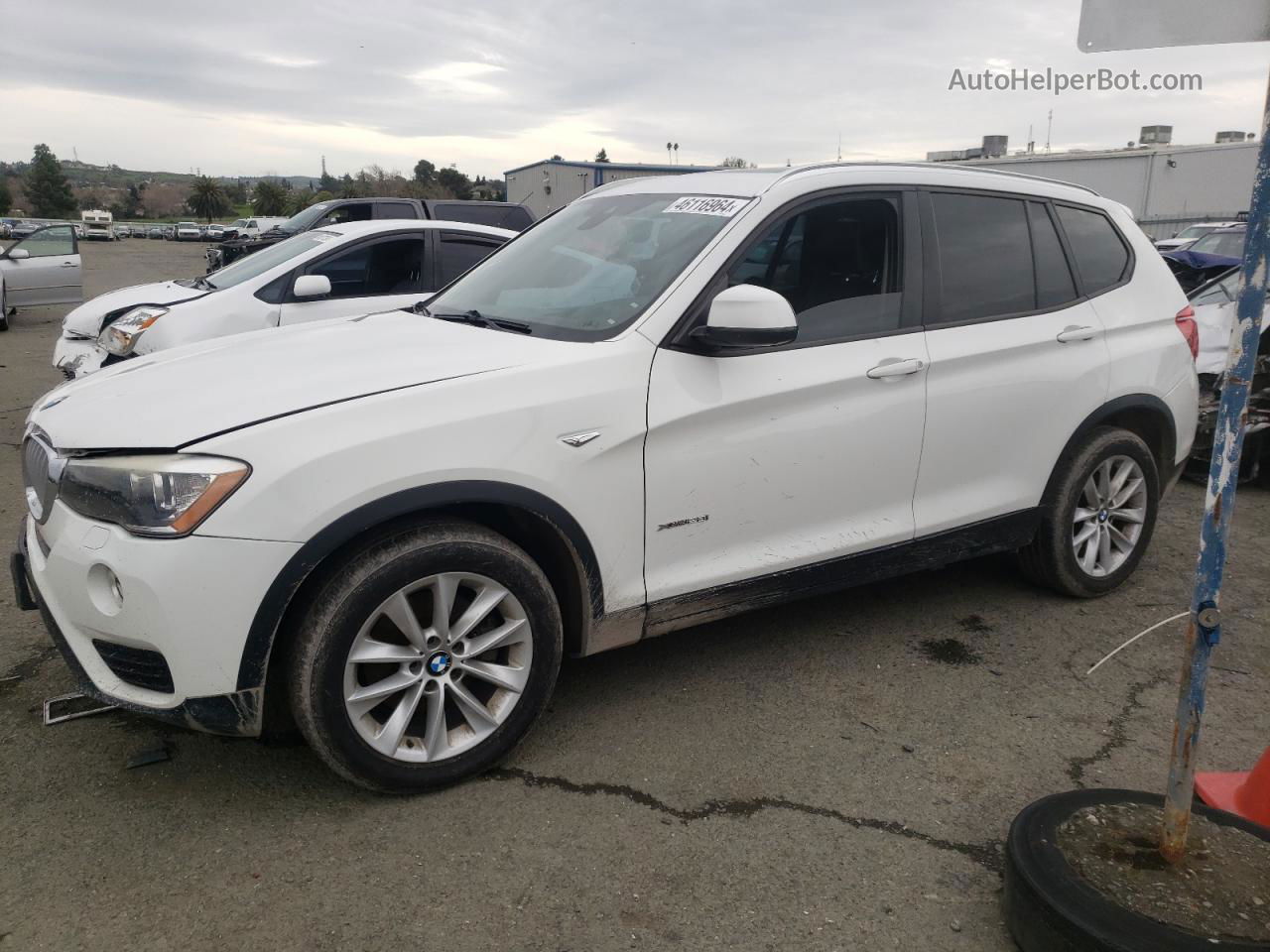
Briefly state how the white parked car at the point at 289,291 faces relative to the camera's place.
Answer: facing the viewer and to the left of the viewer

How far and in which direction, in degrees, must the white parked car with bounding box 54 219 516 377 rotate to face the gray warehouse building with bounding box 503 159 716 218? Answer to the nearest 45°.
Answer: approximately 135° to its right

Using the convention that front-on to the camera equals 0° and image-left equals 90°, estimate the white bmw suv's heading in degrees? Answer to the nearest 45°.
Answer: approximately 45°

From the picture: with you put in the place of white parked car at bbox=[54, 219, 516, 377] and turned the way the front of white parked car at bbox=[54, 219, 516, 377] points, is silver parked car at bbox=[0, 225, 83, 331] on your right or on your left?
on your right

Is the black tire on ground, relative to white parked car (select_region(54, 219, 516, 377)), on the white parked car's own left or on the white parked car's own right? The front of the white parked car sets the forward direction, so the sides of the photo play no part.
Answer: on the white parked car's own left

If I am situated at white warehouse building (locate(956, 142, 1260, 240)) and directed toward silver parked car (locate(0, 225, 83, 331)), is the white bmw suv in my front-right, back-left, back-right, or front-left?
front-left

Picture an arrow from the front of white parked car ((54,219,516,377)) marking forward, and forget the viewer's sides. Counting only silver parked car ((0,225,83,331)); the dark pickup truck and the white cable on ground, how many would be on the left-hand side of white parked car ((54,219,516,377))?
1

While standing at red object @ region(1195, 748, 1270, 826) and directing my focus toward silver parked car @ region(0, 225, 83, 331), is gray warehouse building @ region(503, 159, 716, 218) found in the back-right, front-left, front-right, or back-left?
front-right

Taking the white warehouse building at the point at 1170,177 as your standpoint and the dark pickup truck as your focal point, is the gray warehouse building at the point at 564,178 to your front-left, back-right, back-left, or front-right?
front-right

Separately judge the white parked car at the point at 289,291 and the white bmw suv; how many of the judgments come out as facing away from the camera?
0

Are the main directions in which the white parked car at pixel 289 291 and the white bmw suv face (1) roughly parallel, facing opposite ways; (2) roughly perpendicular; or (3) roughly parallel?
roughly parallel

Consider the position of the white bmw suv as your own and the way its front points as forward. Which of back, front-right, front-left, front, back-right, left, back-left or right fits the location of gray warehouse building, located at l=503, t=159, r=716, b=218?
back-right

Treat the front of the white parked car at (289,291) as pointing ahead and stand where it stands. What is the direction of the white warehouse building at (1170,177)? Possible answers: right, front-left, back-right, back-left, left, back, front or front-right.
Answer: back

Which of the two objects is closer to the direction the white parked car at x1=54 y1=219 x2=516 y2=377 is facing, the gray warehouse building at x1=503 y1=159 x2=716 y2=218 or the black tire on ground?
the black tire on ground
